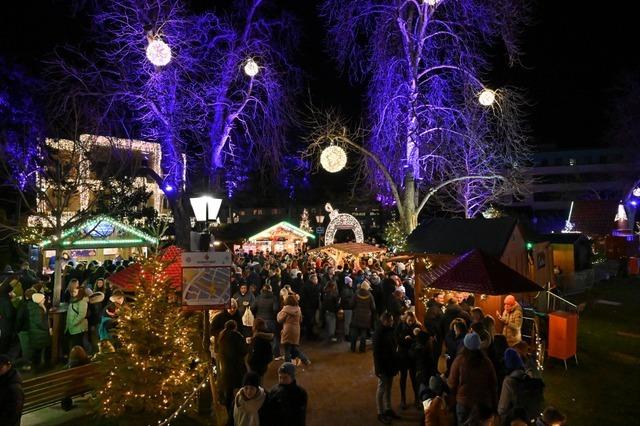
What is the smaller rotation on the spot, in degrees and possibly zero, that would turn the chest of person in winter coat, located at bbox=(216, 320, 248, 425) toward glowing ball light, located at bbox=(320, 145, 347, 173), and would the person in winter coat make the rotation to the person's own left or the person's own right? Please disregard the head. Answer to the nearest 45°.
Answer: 0° — they already face it

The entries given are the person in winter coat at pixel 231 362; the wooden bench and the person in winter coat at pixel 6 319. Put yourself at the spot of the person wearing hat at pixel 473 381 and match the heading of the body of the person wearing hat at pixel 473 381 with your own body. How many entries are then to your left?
3

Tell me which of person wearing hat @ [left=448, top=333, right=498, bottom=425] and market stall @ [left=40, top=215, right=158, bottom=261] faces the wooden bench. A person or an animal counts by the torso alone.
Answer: the market stall

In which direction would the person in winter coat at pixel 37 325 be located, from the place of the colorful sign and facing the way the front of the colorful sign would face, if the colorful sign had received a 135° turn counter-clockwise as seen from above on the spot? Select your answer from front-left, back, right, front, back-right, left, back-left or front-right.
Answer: left

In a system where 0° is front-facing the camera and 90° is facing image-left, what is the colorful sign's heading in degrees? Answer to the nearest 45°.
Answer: approximately 0°

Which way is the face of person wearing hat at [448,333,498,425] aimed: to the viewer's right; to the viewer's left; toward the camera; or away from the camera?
away from the camera

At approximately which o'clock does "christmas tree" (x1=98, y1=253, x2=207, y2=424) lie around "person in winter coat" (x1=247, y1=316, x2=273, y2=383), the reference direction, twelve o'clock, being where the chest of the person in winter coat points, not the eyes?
The christmas tree is roughly at 9 o'clock from the person in winter coat.

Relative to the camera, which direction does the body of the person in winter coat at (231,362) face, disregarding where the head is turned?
away from the camera

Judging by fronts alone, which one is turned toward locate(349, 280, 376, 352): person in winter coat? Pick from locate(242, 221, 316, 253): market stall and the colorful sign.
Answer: the market stall

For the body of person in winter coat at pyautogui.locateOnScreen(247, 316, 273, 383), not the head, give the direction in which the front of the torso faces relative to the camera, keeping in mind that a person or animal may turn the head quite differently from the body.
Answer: away from the camera

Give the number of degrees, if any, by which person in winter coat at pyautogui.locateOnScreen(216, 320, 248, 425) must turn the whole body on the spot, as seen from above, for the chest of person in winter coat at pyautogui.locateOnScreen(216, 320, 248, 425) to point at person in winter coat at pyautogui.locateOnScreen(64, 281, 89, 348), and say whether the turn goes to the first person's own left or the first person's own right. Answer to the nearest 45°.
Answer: approximately 45° to the first person's own left

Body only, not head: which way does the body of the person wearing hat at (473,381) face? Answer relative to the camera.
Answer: away from the camera
